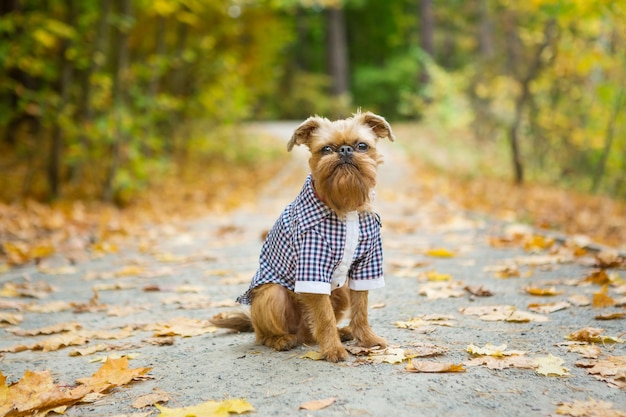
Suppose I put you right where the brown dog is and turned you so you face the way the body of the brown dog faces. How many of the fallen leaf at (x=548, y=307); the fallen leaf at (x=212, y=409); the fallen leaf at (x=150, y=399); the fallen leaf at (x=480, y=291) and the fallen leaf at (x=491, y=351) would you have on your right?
2

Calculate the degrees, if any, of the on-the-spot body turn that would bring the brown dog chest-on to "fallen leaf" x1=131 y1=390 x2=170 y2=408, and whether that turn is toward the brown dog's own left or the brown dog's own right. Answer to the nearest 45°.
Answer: approximately 90° to the brown dog's own right

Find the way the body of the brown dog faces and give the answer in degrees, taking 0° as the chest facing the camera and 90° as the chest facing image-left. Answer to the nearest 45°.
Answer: approximately 315°

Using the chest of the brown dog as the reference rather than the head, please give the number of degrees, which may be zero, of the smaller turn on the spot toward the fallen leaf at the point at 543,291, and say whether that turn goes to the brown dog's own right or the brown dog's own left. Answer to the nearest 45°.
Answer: approximately 90° to the brown dog's own left

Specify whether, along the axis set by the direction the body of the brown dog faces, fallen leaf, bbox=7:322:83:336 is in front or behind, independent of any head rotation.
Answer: behind

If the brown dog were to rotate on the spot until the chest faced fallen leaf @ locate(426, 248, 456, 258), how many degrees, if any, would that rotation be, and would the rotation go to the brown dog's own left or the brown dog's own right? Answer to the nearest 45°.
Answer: approximately 90° to the brown dog's own left

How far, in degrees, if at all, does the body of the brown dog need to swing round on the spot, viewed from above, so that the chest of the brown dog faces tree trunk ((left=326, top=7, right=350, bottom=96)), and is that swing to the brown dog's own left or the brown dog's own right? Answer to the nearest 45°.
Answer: approximately 135° to the brown dog's own left

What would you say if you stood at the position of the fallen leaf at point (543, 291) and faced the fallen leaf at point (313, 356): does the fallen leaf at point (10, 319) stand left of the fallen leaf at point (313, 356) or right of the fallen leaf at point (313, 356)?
right

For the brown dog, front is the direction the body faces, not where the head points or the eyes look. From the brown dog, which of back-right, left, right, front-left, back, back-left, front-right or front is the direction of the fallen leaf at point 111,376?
back-right

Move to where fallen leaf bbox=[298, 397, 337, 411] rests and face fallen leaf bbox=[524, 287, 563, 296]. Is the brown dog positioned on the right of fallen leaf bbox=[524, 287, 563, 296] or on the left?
left

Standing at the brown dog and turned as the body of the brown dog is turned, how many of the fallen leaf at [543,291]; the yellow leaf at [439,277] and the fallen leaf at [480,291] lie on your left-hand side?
3

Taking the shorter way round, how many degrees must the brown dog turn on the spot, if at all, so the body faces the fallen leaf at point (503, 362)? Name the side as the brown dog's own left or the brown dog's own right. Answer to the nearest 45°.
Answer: approximately 45° to the brown dog's own left
